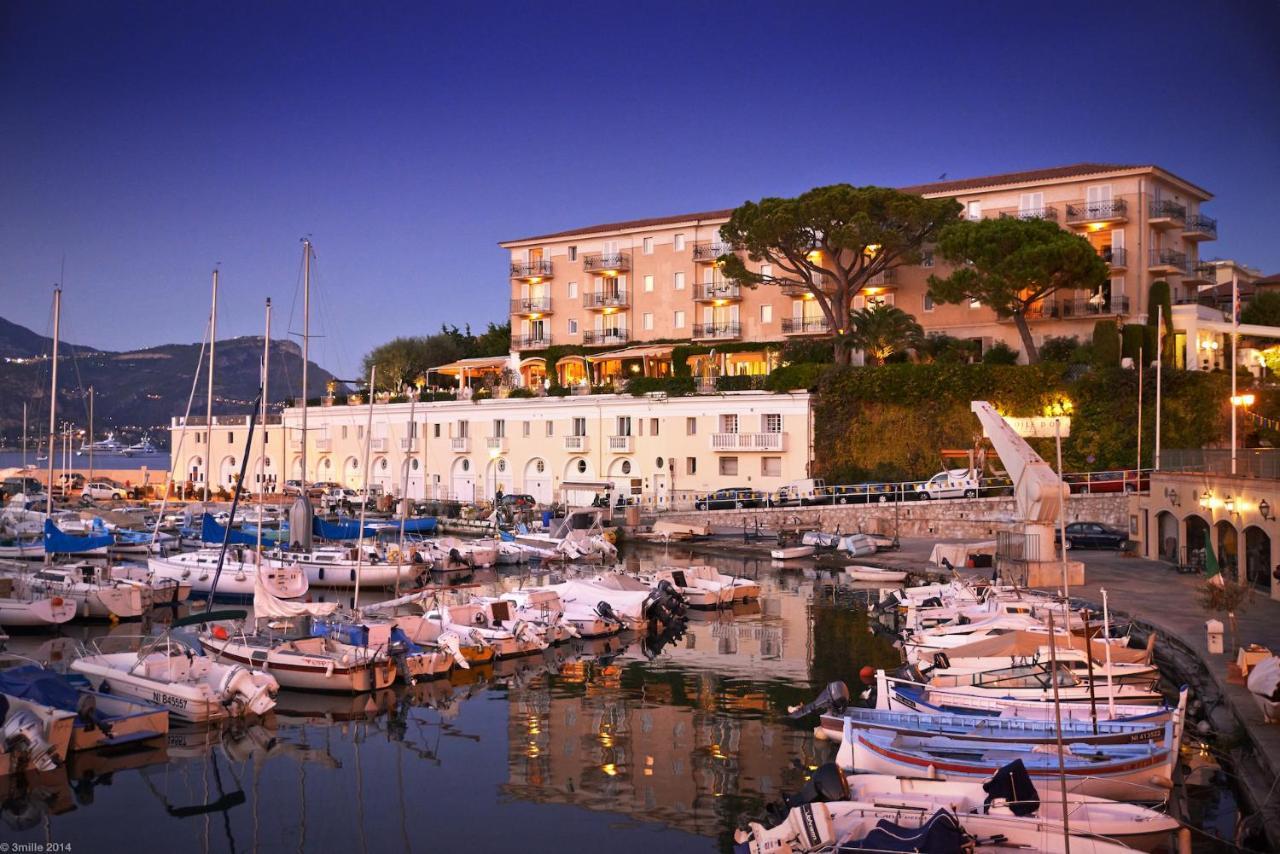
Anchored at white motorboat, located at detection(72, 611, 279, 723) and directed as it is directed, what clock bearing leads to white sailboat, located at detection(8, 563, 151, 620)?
white sailboat, located at detection(8, 563, 151, 620) is roughly at 1 o'clock from white motorboat, located at detection(72, 611, 279, 723).

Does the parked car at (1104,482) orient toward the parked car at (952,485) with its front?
yes

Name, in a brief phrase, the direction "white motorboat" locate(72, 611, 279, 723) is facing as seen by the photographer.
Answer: facing away from the viewer and to the left of the viewer

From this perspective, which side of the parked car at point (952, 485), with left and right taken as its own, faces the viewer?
left

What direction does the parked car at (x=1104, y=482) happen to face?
to the viewer's left

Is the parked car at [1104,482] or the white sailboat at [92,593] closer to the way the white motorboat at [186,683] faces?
the white sailboat

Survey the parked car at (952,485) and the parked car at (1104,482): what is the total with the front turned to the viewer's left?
2

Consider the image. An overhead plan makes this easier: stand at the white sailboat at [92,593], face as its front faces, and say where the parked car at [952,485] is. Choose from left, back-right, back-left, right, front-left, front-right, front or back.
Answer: back-right

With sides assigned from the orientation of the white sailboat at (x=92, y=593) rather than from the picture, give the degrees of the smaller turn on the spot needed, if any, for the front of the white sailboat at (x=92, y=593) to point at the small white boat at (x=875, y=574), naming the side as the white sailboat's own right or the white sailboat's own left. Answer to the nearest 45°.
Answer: approximately 135° to the white sailboat's own right

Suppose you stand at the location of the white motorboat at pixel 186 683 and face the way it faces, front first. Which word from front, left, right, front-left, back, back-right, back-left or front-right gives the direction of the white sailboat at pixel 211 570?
front-right

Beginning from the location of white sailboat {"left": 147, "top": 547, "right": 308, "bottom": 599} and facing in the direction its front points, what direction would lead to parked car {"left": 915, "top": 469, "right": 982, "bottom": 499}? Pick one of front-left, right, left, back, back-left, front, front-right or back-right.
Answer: back-right

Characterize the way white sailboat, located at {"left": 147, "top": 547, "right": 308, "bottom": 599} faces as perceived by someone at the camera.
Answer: facing away from the viewer and to the left of the viewer

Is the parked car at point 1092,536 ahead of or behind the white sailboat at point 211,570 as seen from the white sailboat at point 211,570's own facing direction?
behind

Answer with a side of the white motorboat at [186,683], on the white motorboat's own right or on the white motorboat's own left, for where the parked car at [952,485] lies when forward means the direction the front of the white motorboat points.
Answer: on the white motorboat's own right
